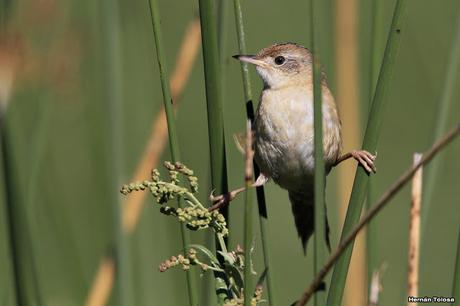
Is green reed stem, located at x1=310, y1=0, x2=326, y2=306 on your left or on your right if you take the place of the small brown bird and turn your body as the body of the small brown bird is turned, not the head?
on your left

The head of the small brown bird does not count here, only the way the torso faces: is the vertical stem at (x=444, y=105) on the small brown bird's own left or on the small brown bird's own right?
on the small brown bird's own left

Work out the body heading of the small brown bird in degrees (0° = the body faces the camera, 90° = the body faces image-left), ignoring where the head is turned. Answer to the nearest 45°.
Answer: approximately 45°

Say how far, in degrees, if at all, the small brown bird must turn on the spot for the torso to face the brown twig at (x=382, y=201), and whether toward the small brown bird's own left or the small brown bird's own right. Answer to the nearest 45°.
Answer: approximately 45° to the small brown bird's own left

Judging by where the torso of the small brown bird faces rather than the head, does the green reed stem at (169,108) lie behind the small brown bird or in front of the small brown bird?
in front
